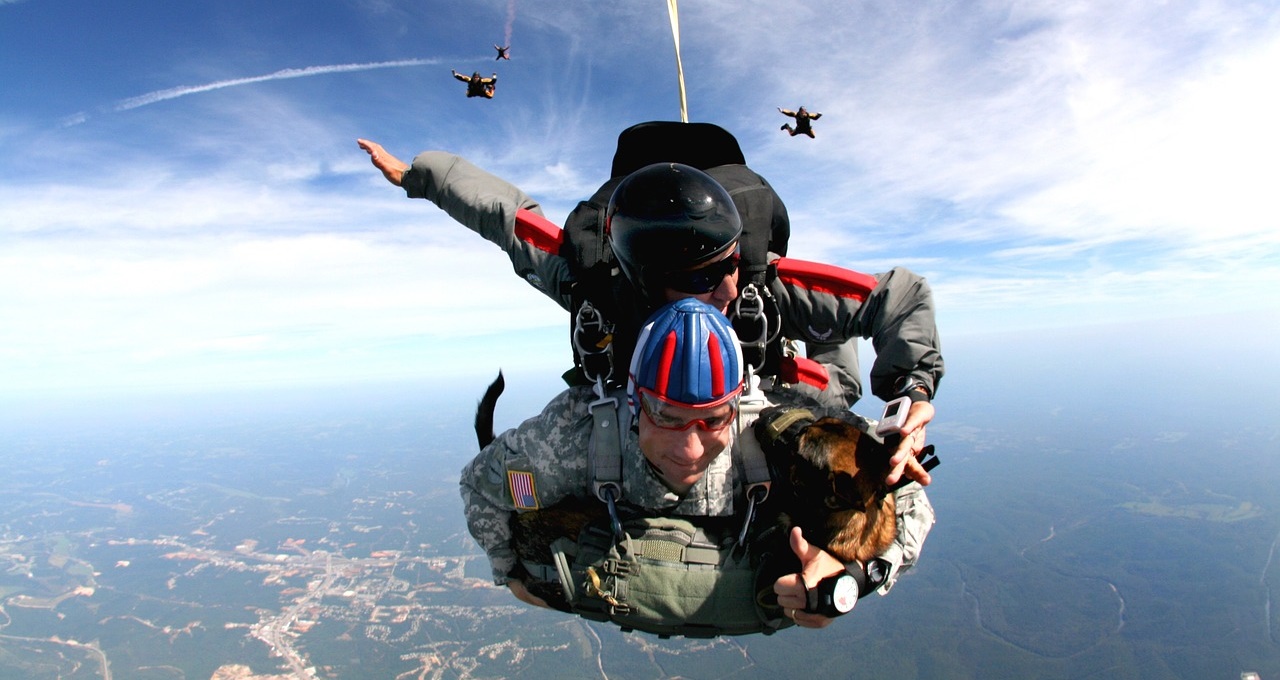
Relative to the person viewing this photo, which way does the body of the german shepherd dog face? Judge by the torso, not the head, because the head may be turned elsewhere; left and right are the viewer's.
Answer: facing to the right of the viewer
